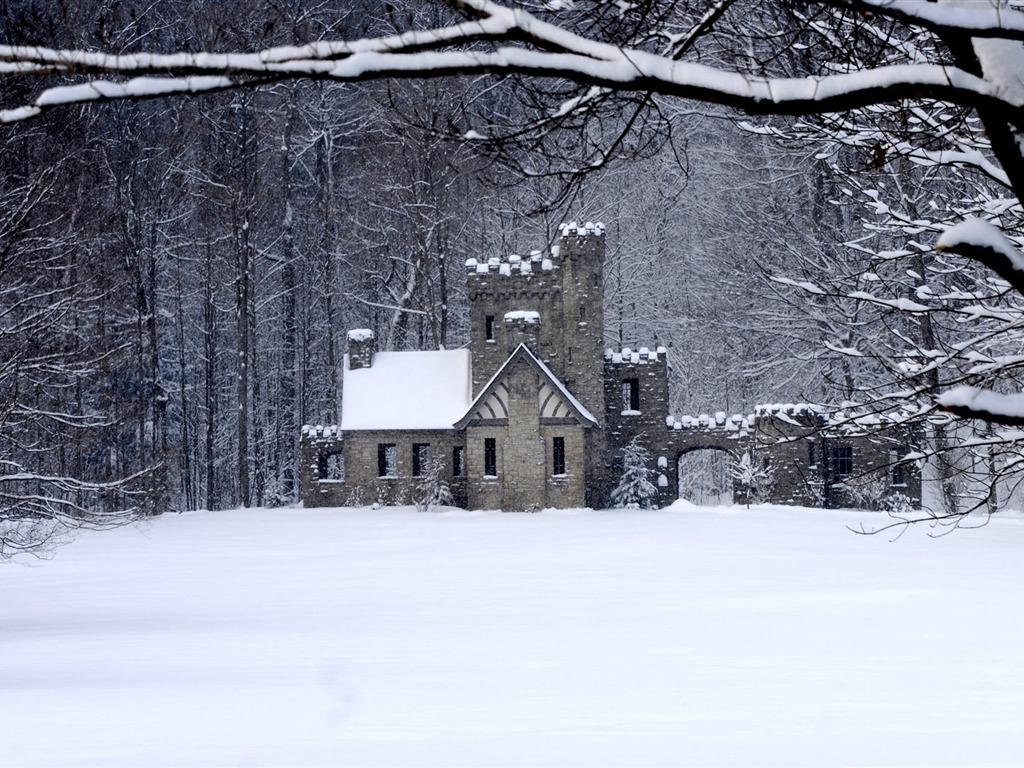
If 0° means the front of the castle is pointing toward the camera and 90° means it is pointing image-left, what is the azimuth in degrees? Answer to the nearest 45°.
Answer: approximately 0°
